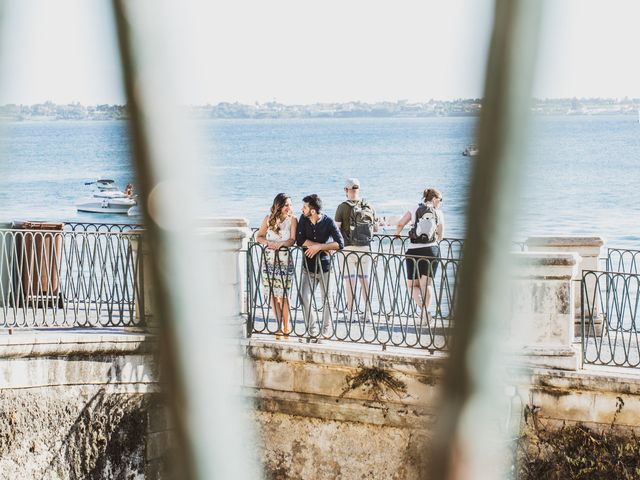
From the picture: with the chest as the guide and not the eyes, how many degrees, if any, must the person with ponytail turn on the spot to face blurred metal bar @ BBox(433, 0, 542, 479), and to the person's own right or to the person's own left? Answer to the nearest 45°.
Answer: approximately 135° to the person's own right

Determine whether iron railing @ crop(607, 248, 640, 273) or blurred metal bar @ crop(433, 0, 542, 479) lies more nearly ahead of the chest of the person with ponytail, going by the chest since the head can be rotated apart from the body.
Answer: the iron railing

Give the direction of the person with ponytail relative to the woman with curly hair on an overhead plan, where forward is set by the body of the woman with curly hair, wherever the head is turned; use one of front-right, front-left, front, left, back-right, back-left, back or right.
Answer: left

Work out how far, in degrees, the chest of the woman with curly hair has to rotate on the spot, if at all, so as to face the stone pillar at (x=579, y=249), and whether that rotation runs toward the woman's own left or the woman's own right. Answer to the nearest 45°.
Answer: approximately 90° to the woman's own left

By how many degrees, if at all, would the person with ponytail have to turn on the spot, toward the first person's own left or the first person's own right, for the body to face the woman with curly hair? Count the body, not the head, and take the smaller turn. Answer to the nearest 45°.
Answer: approximately 135° to the first person's own left

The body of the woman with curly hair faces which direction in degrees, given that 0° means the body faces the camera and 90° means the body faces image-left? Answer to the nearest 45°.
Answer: approximately 0°

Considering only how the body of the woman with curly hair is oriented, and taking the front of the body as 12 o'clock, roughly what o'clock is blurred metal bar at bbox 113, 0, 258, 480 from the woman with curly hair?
The blurred metal bar is roughly at 12 o'clock from the woman with curly hair.

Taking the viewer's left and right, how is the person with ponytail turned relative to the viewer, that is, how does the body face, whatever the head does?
facing away from the viewer and to the right of the viewer

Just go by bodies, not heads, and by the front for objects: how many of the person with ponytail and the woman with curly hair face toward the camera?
1

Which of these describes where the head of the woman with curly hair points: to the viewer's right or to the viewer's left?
to the viewer's right

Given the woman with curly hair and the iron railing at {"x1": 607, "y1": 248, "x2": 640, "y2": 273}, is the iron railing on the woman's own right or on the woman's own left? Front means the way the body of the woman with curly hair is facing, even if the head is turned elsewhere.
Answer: on the woman's own left
